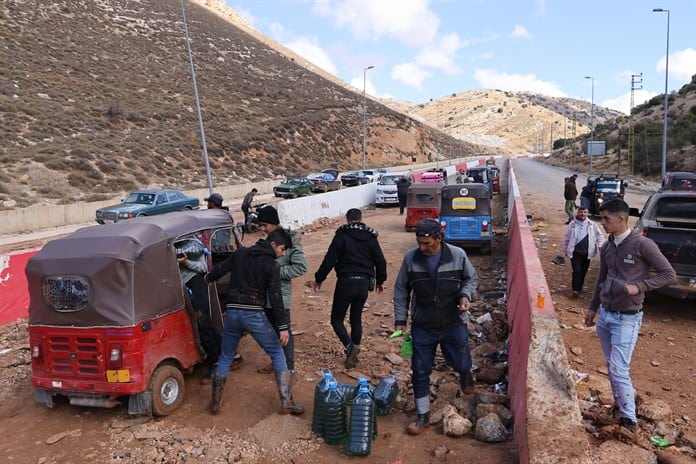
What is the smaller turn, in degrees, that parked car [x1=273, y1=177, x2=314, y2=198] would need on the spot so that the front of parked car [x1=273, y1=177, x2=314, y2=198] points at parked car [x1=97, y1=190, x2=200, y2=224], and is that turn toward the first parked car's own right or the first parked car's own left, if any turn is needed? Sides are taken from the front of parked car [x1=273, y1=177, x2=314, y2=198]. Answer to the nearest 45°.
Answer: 0° — it already faces it

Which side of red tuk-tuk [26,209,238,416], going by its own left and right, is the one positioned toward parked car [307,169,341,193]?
front

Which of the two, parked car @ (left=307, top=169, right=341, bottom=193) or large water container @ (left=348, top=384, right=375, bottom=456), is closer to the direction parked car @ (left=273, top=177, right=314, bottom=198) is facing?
the large water container

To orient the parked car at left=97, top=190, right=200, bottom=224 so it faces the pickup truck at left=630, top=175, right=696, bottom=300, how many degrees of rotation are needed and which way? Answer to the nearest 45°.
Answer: approximately 90° to its left

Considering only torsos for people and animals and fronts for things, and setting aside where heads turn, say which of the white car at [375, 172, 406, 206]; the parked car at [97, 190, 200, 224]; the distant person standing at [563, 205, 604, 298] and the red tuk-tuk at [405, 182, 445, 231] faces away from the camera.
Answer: the red tuk-tuk

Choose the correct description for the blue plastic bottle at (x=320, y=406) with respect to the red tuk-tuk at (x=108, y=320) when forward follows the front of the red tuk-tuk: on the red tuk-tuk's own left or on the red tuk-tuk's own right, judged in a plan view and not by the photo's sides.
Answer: on the red tuk-tuk's own right

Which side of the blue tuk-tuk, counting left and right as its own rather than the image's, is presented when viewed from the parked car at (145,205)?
left

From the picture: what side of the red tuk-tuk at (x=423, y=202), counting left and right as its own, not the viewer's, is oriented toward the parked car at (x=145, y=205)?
left

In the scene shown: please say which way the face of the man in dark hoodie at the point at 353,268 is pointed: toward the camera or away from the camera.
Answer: away from the camera

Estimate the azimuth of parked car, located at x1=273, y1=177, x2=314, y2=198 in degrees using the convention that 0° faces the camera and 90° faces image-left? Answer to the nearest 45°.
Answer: approximately 45°

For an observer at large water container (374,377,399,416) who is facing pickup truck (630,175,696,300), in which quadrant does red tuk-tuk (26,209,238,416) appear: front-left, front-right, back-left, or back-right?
back-left

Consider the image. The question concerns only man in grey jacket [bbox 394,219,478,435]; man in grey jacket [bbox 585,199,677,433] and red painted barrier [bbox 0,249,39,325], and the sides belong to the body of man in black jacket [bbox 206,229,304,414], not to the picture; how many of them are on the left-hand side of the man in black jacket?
1

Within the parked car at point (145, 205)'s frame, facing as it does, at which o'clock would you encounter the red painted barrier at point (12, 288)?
The red painted barrier is roughly at 11 o'clock from the parked car.

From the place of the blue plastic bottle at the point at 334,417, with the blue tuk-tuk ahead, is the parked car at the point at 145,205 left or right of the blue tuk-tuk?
left

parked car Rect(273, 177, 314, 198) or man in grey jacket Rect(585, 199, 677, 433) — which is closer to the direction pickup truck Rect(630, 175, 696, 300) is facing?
the parked car
